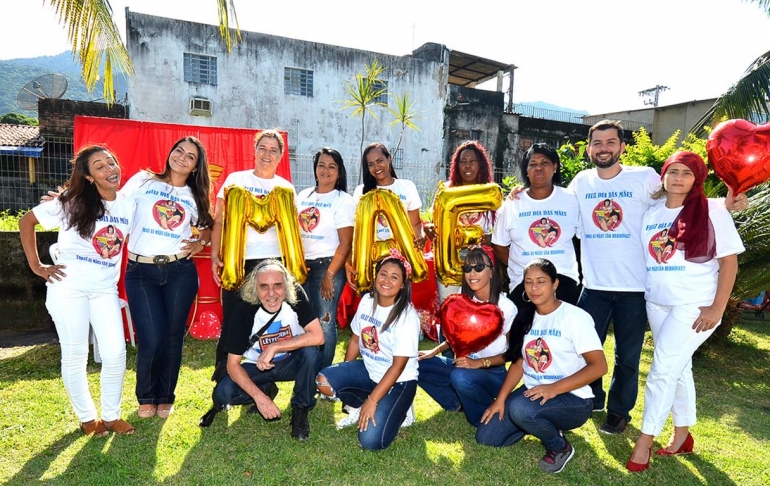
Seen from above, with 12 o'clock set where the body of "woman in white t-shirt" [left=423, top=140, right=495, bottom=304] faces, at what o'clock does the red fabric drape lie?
The red fabric drape is roughly at 4 o'clock from the woman in white t-shirt.

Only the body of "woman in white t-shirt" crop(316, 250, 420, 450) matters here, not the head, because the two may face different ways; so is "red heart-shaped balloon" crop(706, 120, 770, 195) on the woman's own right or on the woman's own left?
on the woman's own left

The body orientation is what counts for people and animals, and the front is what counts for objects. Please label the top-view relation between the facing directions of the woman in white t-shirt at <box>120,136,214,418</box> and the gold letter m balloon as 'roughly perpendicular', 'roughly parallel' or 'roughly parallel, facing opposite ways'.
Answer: roughly parallel

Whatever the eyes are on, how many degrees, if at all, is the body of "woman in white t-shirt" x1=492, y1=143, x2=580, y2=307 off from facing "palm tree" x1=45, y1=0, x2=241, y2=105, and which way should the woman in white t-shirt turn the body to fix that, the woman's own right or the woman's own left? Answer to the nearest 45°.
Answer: approximately 90° to the woman's own right

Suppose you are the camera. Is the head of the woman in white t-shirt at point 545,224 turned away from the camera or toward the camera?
toward the camera

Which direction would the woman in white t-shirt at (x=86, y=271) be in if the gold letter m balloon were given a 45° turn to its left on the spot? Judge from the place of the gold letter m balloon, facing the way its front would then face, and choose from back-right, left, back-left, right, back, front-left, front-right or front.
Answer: back-right

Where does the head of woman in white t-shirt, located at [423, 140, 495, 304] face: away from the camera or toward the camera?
toward the camera

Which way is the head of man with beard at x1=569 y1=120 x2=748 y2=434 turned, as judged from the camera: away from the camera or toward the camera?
toward the camera

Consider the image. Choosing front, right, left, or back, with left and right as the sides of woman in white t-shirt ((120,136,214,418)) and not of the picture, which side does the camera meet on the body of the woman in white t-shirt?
front

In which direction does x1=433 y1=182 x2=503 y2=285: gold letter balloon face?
toward the camera

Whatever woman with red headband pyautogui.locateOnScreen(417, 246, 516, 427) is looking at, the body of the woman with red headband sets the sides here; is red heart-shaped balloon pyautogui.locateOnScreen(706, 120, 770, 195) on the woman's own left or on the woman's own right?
on the woman's own left

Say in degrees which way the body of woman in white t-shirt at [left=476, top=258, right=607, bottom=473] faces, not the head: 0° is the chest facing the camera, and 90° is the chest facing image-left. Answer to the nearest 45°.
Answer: approximately 45°

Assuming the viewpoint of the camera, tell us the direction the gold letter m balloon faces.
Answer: facing the viewer
